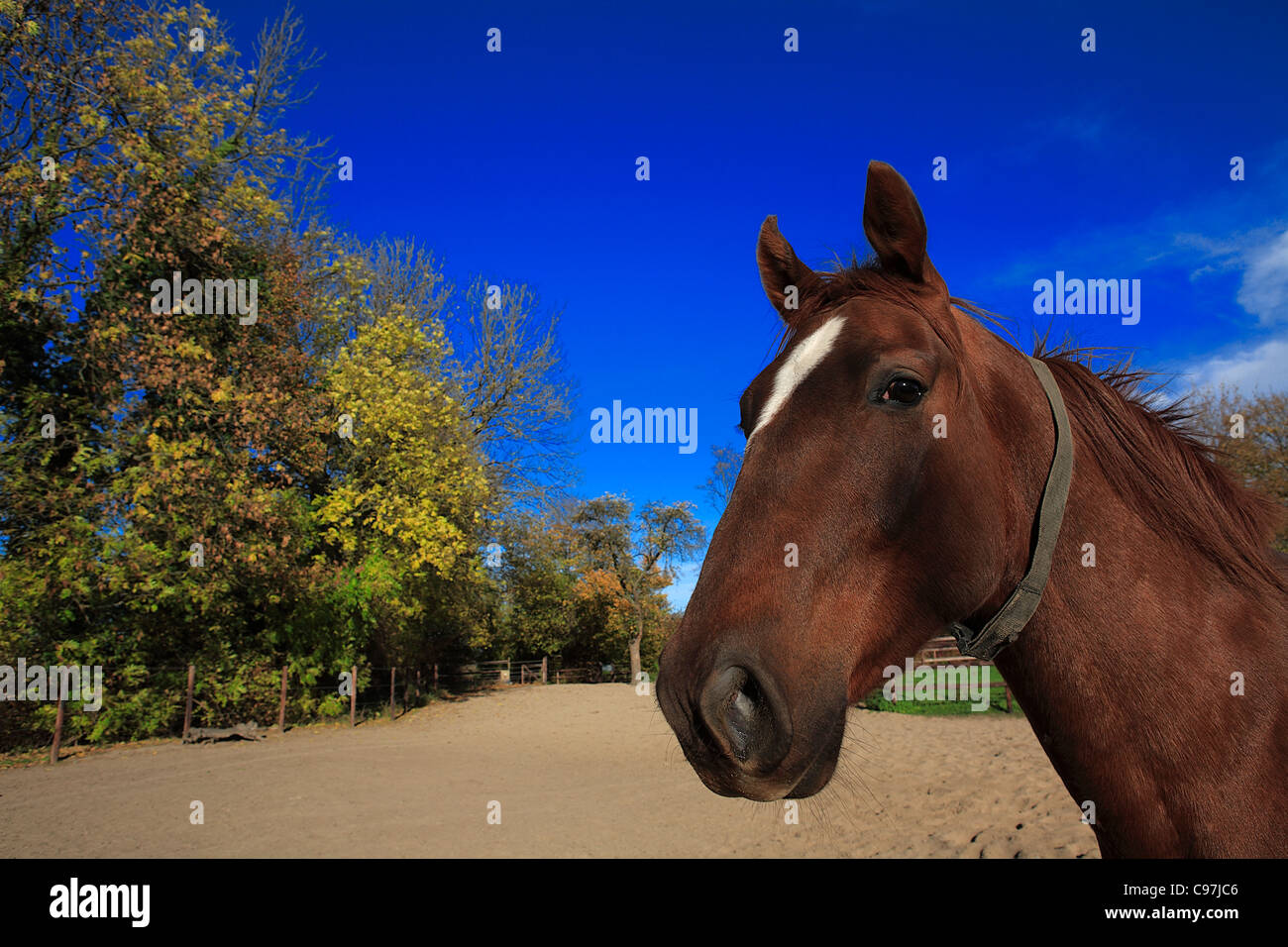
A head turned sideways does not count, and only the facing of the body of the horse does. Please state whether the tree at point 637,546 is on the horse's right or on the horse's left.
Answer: on the horse's right

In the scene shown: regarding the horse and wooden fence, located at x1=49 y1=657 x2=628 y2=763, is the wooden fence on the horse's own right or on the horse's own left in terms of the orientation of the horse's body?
on the horse's own right

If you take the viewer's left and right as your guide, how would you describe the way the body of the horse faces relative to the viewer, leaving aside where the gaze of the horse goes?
facing the viewer and to the left of the viewer

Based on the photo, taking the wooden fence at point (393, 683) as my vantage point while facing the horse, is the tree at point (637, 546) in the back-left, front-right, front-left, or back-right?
back-left

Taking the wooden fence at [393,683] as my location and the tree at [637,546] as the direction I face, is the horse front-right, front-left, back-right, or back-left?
back-right
